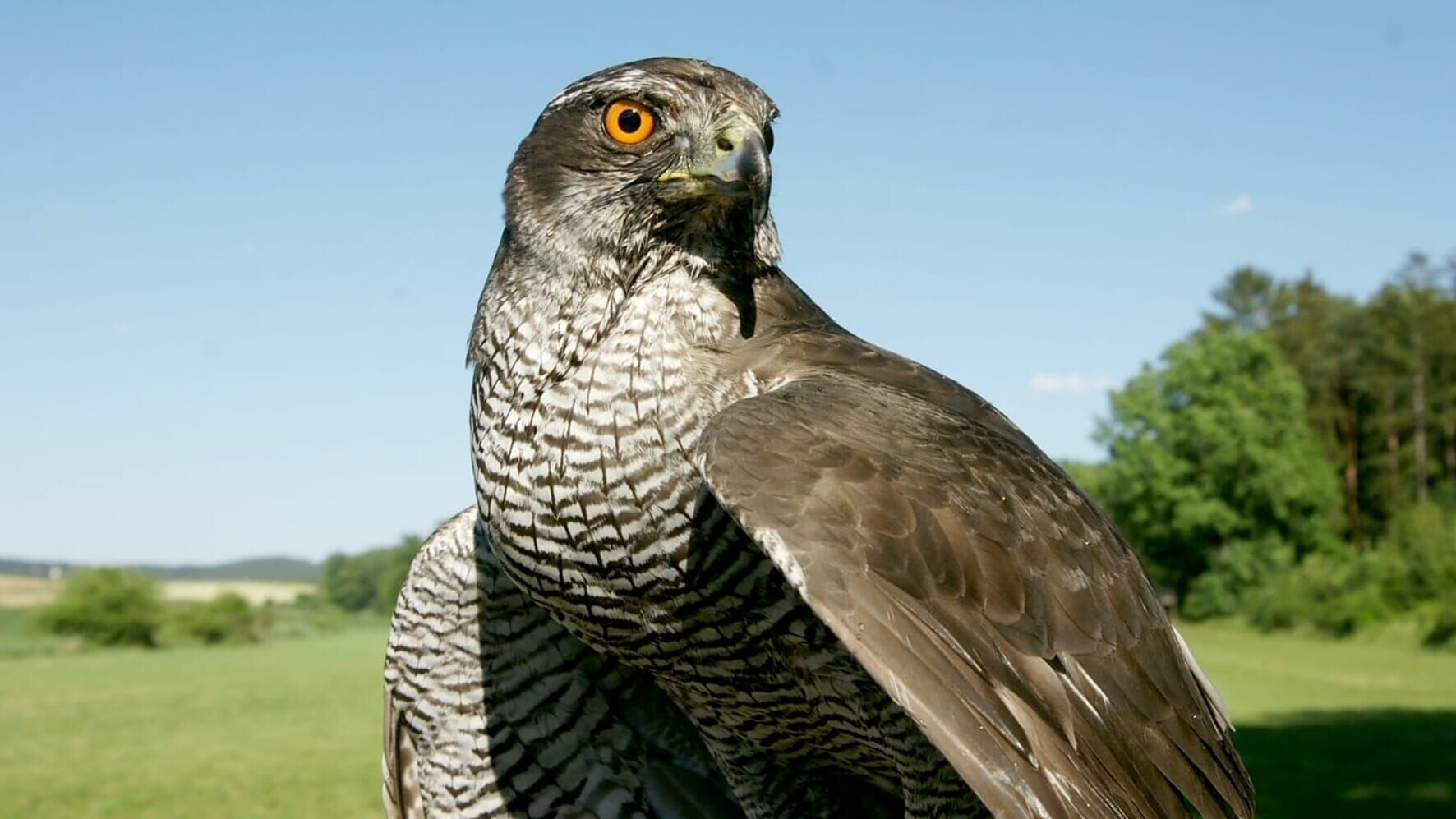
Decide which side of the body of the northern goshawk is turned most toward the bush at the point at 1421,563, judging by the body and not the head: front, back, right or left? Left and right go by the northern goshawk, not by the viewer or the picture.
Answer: back

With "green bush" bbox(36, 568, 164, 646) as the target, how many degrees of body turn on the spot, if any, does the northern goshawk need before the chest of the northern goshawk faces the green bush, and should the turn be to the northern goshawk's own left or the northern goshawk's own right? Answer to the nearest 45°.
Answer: approximately 90° to the northern goshawk's own right

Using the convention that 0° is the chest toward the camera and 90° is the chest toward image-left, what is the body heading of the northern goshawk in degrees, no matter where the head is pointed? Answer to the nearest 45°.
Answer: approximately 45°

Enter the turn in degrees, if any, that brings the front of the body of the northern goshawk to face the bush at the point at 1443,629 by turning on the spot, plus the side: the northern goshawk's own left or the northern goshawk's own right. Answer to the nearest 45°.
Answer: approximately 180°
